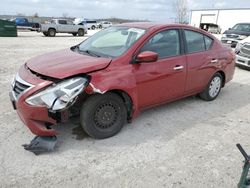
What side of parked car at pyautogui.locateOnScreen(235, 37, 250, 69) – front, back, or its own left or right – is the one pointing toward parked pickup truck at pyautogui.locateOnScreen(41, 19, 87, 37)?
right

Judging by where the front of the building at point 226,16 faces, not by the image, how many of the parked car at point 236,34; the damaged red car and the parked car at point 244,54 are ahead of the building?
3

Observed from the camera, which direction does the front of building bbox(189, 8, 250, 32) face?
facing the viewer

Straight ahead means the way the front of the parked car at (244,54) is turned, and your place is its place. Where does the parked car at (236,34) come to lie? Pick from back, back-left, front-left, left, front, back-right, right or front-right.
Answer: back-right

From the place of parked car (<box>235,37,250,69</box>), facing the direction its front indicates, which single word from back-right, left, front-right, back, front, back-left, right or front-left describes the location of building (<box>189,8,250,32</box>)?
back-right

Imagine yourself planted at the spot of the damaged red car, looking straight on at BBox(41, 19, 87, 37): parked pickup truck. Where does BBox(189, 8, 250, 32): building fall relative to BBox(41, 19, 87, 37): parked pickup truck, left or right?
right

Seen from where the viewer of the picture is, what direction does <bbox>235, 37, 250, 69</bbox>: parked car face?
facing the viewer and to the left of the viewer

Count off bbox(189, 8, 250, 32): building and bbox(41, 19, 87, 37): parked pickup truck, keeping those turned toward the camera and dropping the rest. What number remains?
1

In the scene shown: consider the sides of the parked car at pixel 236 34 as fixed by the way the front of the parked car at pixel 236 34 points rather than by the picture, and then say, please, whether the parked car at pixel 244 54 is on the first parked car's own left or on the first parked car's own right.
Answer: on the first parked car's own left

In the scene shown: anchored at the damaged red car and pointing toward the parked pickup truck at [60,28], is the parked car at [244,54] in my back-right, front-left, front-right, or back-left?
front-right

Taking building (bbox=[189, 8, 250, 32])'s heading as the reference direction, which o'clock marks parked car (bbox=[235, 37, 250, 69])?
The parked car is roughly at 12 o'clock from the building.

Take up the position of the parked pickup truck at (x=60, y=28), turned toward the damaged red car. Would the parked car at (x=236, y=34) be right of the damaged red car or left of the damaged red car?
left

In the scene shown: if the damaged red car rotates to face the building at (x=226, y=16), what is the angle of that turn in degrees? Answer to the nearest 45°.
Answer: approximately 180°

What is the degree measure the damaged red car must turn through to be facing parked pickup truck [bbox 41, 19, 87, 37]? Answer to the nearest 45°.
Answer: approximately 135° to its right

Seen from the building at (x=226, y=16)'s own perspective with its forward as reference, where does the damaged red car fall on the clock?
The damaged red car is roughly at 12 o'clock from the building.

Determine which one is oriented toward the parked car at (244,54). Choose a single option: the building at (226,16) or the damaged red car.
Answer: the building
